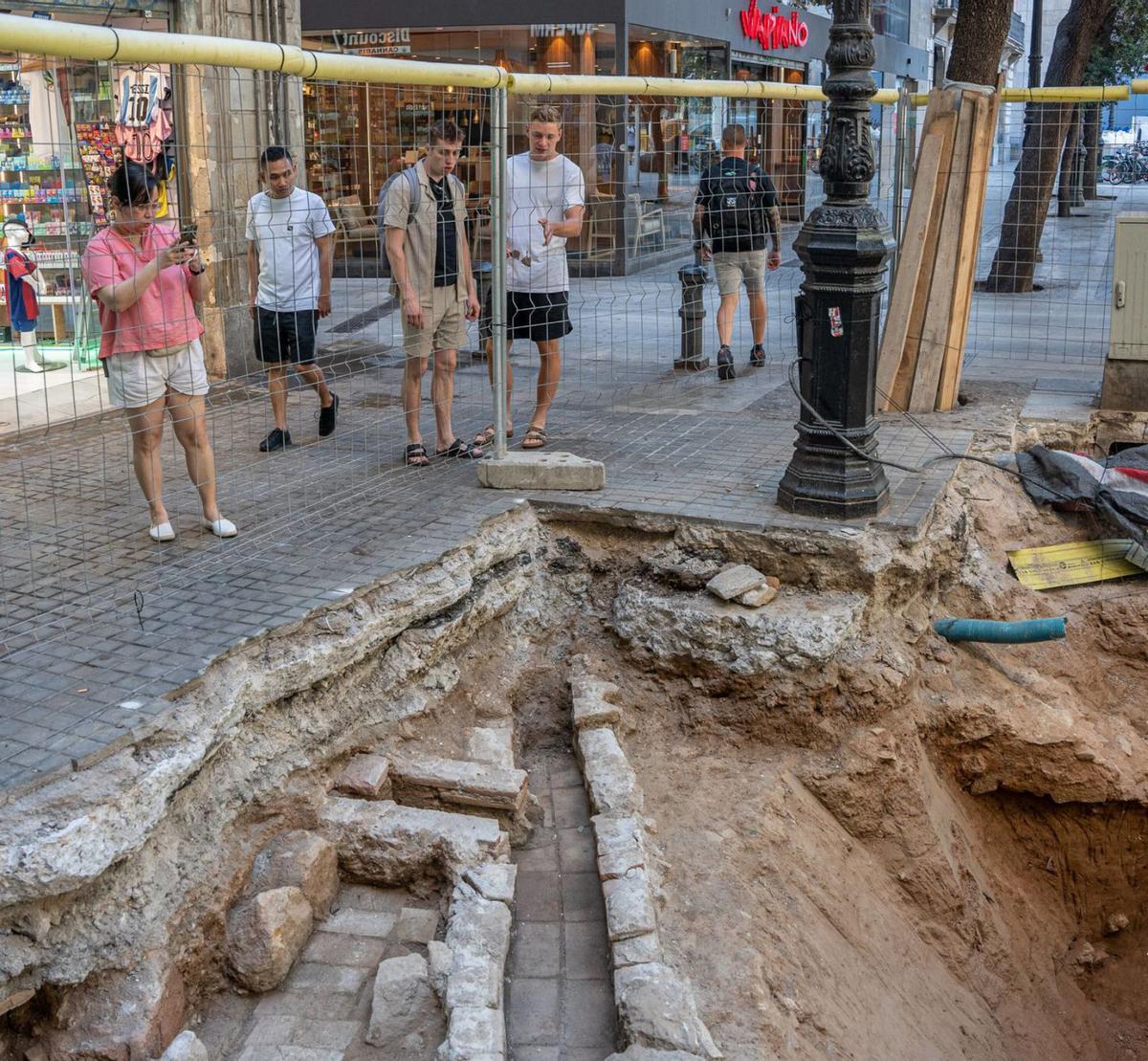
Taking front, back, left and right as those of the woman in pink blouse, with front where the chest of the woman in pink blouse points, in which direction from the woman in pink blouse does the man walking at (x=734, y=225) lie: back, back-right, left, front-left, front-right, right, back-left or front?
left

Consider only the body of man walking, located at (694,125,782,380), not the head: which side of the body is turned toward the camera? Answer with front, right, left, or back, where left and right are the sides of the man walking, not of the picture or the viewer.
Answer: back

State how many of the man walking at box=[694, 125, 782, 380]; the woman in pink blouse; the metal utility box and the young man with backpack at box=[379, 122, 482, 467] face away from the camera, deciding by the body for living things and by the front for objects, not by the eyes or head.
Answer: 1

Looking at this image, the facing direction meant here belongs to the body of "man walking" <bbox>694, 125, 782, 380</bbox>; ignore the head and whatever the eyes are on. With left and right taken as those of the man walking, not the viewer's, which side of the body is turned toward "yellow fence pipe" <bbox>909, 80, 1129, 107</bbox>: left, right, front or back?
right

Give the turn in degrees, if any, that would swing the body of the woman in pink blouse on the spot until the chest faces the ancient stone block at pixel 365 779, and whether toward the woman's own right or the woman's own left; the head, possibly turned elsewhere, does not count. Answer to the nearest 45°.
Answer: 0° — they already face it

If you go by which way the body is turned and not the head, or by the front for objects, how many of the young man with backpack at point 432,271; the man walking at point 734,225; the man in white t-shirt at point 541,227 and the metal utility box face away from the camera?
1

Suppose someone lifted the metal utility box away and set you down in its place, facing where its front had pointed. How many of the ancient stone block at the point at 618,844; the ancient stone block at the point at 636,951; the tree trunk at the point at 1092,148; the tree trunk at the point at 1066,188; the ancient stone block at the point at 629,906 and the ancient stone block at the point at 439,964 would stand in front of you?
4

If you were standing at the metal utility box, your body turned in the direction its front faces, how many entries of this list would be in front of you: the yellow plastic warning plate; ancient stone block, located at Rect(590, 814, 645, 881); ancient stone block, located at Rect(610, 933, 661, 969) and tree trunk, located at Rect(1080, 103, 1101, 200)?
3

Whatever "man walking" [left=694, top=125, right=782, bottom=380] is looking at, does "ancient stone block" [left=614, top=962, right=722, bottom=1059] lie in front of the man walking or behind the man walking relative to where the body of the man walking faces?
behind

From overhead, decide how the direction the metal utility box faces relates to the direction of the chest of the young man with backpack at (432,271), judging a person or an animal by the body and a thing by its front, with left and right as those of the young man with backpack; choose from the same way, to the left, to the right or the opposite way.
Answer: to the right

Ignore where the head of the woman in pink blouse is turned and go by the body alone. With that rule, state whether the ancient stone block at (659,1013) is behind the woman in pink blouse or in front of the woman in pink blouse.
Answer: in front
